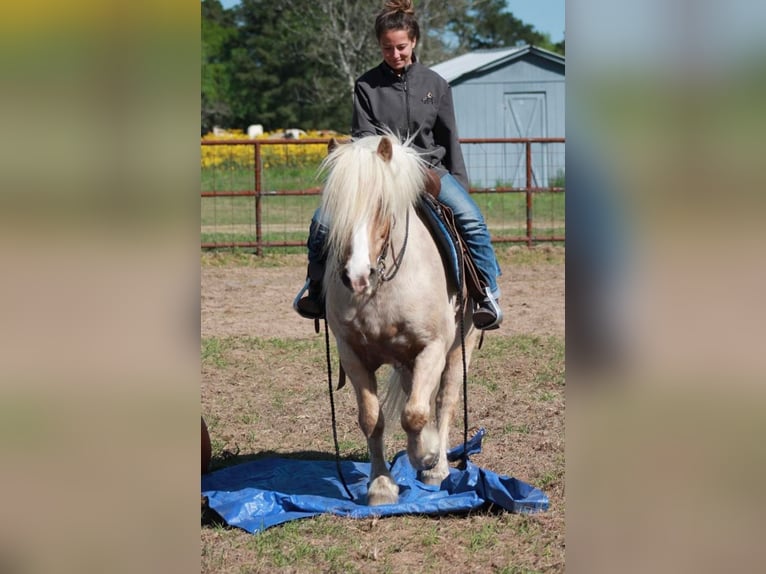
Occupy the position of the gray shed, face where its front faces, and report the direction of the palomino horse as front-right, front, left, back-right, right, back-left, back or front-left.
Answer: front

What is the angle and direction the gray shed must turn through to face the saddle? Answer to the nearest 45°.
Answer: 0° — it already faces it

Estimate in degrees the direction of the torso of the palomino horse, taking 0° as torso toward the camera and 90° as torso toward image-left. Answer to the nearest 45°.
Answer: approximately 0°

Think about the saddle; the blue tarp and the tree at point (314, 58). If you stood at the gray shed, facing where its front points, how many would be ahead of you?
2

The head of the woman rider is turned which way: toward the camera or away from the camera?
toward the camera

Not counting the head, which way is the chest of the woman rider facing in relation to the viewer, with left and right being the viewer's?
facing the viewer

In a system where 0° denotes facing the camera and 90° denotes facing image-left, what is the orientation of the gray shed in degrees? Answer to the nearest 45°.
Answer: approximately 0°

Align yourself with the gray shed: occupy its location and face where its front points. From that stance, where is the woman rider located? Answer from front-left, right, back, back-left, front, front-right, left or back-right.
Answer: front

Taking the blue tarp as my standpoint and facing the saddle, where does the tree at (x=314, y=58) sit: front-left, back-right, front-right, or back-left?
front-left

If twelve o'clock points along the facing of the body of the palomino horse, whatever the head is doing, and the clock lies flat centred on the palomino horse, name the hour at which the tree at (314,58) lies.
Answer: The tree is roughly at 6 o'clock from the palomino horse.

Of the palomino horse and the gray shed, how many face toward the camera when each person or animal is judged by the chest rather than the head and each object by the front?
2

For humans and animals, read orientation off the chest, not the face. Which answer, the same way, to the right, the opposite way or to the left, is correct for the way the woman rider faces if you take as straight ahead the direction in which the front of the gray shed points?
the same way
